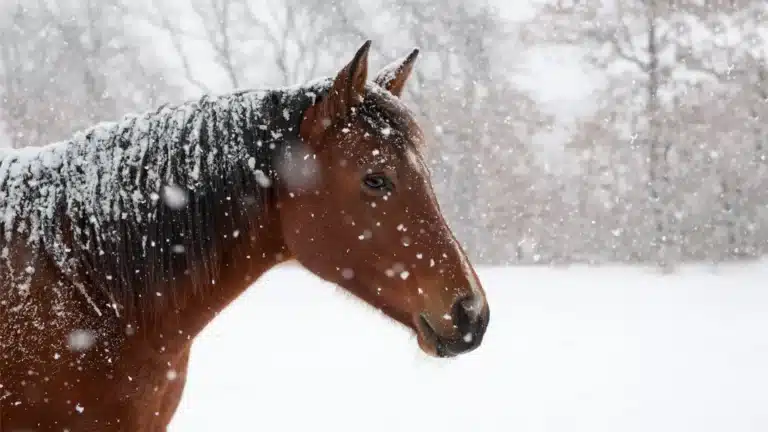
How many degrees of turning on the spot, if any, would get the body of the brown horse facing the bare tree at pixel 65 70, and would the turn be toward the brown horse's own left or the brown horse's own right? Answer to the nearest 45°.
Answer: approximately 90° to the brown horse's own left

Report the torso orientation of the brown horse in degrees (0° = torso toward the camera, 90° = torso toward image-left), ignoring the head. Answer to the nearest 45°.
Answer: approximately 270°
